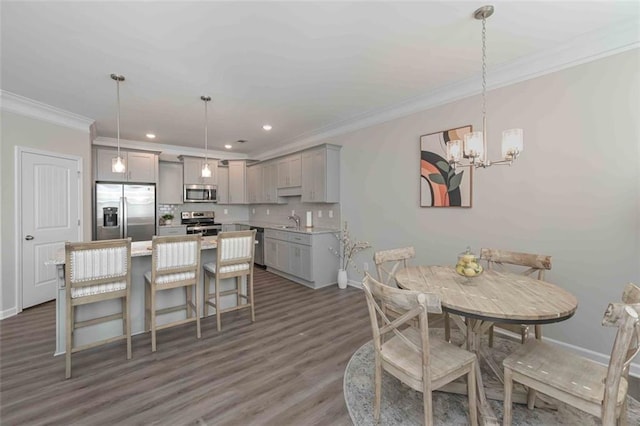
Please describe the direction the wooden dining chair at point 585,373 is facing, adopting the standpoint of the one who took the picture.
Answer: facing away from the viewer and to the left of the viewer

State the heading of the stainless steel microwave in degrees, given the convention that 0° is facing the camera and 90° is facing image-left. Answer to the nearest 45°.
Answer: approximately 0°

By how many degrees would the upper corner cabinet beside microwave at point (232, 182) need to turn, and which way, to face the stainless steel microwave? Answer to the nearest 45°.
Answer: approximately 90° to its right

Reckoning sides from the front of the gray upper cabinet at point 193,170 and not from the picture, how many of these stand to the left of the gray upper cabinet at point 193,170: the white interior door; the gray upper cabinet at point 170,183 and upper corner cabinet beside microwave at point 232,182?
1

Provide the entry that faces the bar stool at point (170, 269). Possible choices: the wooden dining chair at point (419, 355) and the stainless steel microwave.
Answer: the stainless steel microwave

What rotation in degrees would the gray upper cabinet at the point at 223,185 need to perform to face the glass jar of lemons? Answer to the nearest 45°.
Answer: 0° — it already faces it

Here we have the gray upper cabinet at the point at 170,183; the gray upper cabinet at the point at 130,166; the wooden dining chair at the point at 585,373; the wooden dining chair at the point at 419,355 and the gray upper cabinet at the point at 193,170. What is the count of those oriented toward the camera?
3

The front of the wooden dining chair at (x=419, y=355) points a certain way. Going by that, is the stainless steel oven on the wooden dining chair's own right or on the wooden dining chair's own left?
on the wooden dining chair's own left
